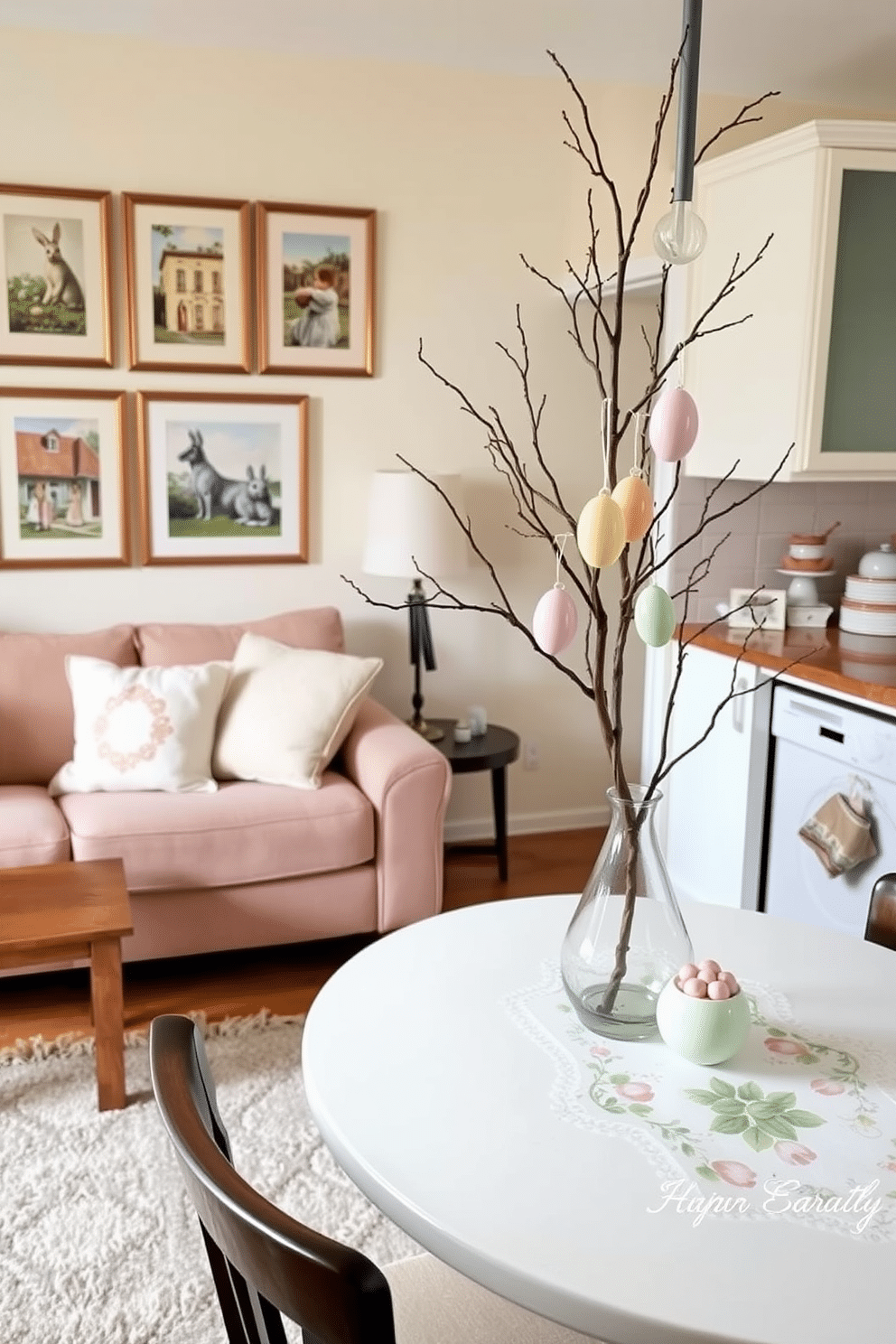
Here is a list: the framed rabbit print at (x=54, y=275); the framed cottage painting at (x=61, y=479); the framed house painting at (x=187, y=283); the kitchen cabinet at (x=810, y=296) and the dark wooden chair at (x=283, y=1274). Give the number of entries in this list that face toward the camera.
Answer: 4

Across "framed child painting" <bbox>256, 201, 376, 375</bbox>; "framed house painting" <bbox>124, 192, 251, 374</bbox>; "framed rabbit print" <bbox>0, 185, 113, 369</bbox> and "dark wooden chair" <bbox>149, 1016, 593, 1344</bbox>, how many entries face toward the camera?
3

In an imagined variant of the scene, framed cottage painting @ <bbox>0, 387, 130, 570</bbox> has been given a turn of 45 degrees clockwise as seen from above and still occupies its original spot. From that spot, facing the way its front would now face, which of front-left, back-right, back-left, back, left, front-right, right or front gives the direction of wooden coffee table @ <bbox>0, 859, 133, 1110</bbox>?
front-left

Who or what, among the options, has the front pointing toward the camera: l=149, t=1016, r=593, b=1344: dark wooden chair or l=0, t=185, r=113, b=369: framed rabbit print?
the framed rabbit print

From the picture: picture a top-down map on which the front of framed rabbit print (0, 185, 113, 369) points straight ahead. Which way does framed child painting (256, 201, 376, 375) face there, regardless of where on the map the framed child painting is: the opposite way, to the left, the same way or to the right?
the same way

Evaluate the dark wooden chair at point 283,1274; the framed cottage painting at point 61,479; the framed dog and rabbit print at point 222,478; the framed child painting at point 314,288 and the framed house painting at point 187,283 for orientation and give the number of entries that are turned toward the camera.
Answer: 4

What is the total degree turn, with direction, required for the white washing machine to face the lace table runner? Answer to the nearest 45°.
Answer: approximately 45° to its left

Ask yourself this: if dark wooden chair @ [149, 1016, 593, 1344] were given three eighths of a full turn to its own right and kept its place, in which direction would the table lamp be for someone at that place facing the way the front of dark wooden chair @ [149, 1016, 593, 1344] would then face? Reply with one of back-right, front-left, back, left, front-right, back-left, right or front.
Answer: back

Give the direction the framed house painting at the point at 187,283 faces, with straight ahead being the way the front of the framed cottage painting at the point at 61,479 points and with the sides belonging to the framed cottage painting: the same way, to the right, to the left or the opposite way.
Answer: the same way

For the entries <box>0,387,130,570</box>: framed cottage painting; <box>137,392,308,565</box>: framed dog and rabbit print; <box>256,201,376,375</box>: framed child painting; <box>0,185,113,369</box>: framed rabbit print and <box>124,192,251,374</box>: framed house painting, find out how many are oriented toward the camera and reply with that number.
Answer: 5

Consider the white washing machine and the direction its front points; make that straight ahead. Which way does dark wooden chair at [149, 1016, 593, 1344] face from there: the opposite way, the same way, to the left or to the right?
the opposite way

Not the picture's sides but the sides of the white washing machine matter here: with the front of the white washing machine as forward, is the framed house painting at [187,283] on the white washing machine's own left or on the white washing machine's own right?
on the white washing machine's own right

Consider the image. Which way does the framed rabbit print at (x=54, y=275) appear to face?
toward the camera

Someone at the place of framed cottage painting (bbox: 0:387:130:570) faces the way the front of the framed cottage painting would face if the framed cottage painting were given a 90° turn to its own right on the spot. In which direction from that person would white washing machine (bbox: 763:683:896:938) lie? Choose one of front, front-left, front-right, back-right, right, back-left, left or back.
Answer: back-left

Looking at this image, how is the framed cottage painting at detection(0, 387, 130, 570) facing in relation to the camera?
toward the camera

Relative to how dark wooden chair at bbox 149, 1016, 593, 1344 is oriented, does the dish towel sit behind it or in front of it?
in front

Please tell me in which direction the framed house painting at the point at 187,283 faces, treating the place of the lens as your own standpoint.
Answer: facing the viewer

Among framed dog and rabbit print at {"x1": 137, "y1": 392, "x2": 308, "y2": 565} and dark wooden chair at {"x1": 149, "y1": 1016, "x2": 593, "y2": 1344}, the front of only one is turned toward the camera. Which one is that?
the framed dog and rabbit print
